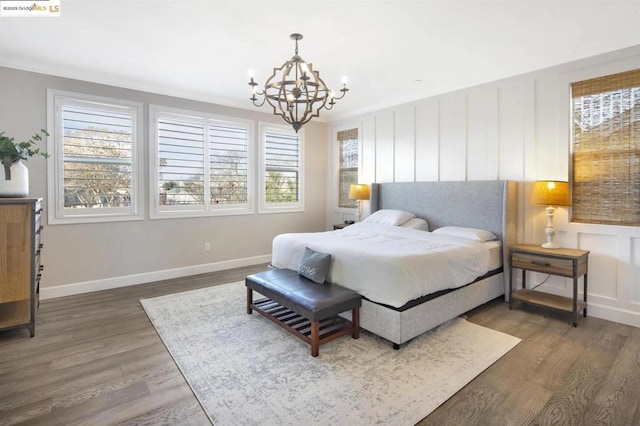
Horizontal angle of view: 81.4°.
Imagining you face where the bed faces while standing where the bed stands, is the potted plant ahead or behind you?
ahead

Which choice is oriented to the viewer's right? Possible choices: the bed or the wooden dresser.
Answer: the wooden dresser

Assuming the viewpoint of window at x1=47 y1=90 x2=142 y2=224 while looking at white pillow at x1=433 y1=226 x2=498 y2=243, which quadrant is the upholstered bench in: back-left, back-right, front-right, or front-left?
front-right

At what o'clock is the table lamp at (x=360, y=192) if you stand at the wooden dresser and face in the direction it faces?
The table lamp is roughly at 12 o'clock from the wooden dresser.

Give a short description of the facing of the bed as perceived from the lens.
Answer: facing the viewer and to the left of the viewer

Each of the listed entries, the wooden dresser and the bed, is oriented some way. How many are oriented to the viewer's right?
1

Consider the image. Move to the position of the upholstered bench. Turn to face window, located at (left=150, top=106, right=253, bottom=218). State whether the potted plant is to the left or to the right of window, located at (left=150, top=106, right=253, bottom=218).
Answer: left

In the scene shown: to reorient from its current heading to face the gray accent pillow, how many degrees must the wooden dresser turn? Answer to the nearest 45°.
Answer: approximately 45° to its right

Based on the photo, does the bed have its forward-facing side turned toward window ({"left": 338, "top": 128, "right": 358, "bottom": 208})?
no

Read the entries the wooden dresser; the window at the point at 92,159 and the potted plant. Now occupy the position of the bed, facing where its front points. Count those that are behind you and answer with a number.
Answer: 0

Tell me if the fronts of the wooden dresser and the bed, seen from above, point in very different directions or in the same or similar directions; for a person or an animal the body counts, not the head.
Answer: very different directions

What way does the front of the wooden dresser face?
to the viewer's right

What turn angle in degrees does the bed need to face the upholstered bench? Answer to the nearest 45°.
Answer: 0° — it already faces it

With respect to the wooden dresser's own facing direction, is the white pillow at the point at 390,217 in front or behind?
in front
